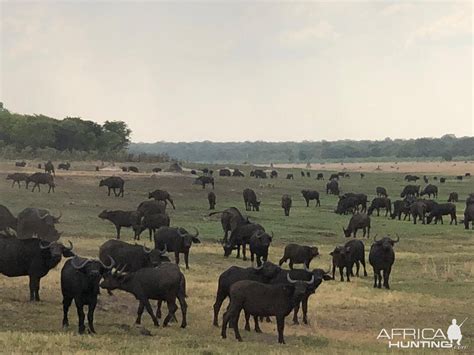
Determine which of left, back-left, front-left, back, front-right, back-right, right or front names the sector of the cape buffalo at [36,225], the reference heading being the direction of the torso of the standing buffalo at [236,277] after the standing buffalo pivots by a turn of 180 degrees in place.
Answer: front-right

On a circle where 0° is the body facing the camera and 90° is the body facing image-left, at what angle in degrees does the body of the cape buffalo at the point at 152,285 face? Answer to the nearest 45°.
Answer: approximately 90°

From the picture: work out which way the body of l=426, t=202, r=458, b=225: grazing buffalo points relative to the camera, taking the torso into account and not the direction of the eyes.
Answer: to the viewer's left

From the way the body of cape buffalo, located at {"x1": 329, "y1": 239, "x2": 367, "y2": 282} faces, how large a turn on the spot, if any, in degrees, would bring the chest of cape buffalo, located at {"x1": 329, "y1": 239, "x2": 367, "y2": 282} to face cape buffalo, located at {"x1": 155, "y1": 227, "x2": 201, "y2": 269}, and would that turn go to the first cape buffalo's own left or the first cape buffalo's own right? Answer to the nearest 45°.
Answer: approximately 45° to the first cape buffalo's own right

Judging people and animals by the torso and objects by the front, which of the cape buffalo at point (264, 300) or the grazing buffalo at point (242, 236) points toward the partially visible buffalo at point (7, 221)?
the grazing buffalo at point (242, 236)

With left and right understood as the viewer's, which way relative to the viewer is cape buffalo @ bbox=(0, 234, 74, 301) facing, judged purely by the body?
facing to the right of the viewer

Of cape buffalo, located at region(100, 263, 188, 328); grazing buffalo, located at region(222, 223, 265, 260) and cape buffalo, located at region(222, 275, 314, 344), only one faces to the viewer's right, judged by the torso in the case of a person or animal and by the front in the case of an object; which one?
cape buffalo, located at region(222, 275, 314, 344)

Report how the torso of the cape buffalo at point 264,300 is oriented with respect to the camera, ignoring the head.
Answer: to the viewer's right

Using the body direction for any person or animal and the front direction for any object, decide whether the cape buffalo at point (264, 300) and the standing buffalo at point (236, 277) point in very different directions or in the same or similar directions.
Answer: same or similar directions

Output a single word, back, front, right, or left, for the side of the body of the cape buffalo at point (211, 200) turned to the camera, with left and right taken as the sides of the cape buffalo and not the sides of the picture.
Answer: back

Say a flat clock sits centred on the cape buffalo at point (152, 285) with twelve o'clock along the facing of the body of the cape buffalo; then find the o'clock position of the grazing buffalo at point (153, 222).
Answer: The grazing buffalo is roughly at 3 o'clock from the cape buffalo.

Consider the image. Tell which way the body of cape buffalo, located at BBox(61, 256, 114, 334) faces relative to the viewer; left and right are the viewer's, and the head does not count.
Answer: facing the viewer and to the right of the viewer

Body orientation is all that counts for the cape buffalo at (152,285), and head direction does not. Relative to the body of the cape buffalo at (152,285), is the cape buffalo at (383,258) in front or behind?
behind

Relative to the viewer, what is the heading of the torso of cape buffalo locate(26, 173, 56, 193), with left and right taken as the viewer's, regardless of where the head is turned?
facing to the left of the viewer
